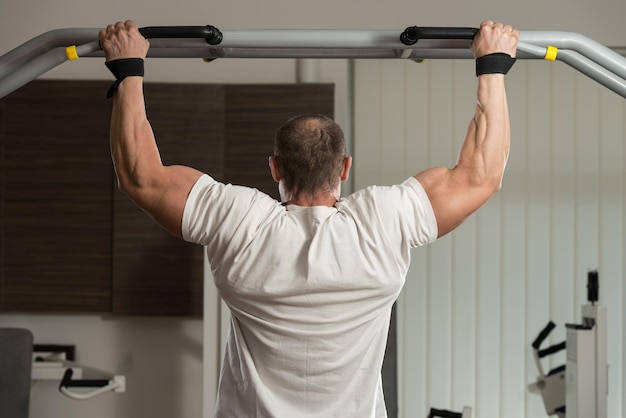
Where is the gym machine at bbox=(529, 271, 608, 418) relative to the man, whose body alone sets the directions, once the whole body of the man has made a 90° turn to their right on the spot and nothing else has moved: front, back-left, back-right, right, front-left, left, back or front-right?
front-left

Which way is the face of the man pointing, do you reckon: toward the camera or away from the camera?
away from the camera

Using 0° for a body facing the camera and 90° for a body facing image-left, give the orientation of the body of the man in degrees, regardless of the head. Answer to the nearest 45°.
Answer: approximately 180°
